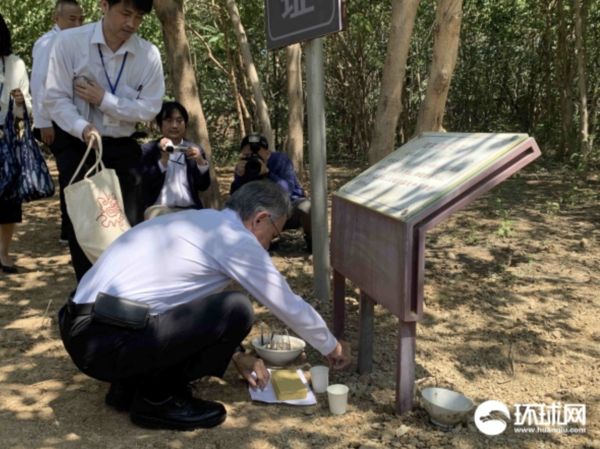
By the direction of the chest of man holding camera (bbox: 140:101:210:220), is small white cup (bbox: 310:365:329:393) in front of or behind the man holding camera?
in front

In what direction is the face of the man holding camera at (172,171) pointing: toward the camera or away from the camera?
toward the camera

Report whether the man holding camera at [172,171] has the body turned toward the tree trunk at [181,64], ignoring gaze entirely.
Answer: no

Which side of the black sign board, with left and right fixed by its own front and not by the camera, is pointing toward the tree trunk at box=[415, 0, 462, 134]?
back

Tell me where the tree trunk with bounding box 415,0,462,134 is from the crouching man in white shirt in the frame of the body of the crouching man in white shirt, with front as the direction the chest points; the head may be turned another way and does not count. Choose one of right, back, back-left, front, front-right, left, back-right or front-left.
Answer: front-left

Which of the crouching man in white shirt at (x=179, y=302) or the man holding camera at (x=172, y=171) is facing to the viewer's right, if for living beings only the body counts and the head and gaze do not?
the crouching man in white shirt

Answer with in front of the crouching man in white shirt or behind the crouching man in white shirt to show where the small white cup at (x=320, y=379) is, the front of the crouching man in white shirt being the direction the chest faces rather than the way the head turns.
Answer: in front

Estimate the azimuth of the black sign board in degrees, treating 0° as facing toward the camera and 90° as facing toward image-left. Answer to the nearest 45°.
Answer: approximately 45°

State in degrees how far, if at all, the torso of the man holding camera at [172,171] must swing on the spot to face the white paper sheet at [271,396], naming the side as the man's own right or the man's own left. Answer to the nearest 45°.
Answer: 0° — they already face it

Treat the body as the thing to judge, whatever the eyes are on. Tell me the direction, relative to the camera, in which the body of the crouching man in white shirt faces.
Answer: to the viewer's right

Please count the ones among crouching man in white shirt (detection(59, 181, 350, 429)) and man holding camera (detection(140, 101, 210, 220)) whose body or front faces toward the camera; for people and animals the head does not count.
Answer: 1

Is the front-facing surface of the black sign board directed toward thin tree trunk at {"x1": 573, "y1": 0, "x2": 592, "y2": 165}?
no

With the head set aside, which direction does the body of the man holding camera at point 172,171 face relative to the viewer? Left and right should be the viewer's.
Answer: facing the viewer

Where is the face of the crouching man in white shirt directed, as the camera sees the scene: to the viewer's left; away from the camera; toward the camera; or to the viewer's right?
to the viewer's right

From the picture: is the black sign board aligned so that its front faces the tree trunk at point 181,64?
no
